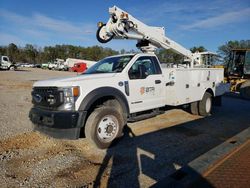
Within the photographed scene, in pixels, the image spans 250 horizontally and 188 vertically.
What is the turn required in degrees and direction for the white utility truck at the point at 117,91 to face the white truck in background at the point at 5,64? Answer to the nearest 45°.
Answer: approximately 90° to its right

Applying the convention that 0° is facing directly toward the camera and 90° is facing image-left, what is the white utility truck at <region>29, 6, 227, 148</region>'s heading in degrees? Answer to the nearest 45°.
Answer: approximately 45°
